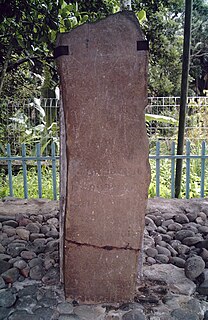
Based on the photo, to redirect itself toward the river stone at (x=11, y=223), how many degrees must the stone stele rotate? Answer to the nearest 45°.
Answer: approximately 135° to its right

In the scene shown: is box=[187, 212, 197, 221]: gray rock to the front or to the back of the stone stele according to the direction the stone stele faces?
to the back

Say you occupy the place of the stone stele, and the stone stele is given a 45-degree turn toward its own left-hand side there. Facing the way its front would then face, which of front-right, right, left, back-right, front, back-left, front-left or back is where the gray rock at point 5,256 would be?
back

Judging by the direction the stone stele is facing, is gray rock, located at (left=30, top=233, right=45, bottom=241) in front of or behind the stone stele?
behind

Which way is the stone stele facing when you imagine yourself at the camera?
facing the viewer

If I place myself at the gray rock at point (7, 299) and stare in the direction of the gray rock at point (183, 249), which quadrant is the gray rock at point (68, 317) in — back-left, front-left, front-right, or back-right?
front-right

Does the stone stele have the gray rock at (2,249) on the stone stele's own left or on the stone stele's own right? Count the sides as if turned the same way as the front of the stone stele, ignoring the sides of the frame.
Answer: on the stone stele's own right

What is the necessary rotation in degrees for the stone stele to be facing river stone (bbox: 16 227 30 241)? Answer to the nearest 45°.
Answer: approximately 135° to its right
